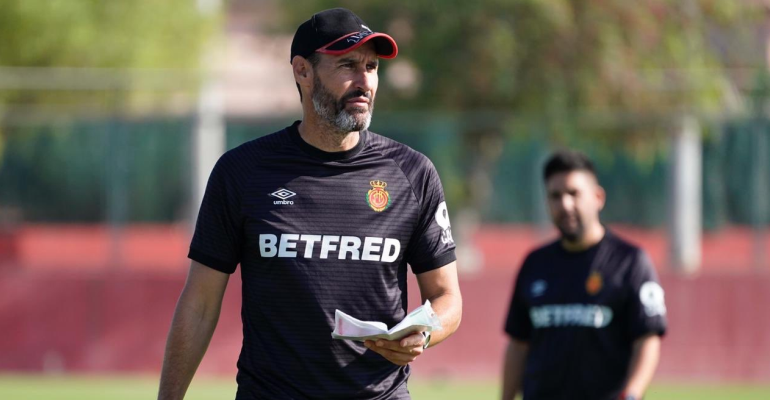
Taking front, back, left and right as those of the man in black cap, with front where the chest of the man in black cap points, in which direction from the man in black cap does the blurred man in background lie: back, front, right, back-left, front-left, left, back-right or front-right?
back-left

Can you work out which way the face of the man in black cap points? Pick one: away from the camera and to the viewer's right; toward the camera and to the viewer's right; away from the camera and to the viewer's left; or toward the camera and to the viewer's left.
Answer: toward the camera and to the viewer's right

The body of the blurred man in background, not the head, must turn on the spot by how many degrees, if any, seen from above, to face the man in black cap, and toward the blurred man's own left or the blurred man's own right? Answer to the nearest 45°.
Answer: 0° — they already face them

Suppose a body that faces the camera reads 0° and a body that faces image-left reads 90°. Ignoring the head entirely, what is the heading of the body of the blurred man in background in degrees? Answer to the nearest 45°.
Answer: approximately 45°

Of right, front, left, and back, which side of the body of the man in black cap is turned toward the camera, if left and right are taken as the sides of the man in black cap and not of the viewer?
front

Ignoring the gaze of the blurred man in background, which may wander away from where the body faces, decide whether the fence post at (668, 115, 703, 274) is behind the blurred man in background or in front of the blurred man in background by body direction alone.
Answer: behind

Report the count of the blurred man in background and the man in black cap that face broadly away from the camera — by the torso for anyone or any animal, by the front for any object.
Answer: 0

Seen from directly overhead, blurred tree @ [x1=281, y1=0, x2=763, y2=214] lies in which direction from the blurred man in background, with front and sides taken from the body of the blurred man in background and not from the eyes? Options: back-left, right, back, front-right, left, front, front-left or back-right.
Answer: back-right

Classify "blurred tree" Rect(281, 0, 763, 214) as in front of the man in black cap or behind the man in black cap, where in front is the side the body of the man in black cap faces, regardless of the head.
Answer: behind

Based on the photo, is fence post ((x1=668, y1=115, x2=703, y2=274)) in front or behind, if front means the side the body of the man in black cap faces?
behind
